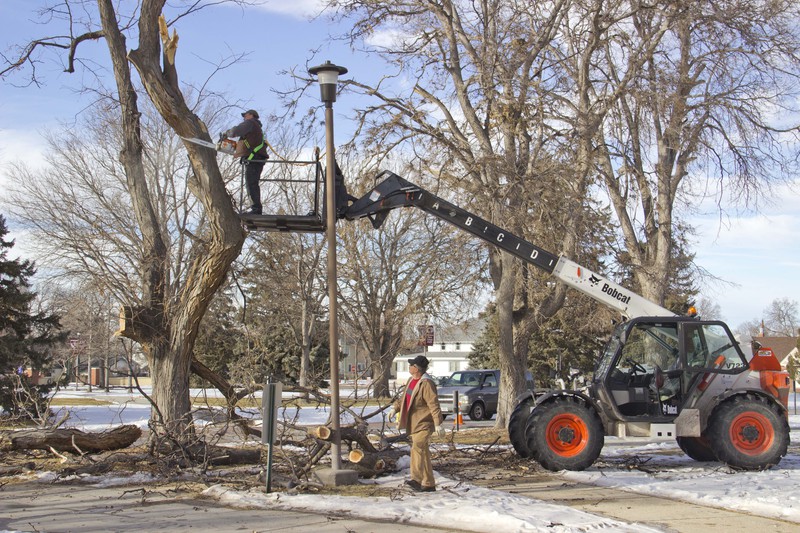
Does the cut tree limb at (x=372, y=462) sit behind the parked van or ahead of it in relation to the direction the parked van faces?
ahead

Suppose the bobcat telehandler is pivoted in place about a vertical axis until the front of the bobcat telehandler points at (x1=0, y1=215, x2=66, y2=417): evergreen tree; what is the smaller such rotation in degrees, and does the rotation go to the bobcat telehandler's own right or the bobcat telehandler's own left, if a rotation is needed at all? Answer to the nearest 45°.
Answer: approximately 45° to the bobcat telehandler's own right

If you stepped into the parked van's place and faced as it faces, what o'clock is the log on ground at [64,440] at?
The log on ground is roughly at 11 o'clock from the parked van.

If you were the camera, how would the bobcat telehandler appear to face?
facing to the left of the viewer

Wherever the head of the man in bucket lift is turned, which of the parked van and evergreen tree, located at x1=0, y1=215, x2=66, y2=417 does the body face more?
the evergreen tree

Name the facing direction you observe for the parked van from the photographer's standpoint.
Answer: facing the viewer and to the left of the viewer

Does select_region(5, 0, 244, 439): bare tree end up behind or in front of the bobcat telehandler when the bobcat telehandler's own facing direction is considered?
in front

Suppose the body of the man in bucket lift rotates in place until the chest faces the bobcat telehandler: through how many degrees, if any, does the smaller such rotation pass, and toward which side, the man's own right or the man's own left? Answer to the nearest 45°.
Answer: approximately 180°

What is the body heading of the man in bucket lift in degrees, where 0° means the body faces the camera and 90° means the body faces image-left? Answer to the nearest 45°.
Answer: approximately 90°

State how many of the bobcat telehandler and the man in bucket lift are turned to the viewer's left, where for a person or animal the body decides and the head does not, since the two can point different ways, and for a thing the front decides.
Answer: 2
